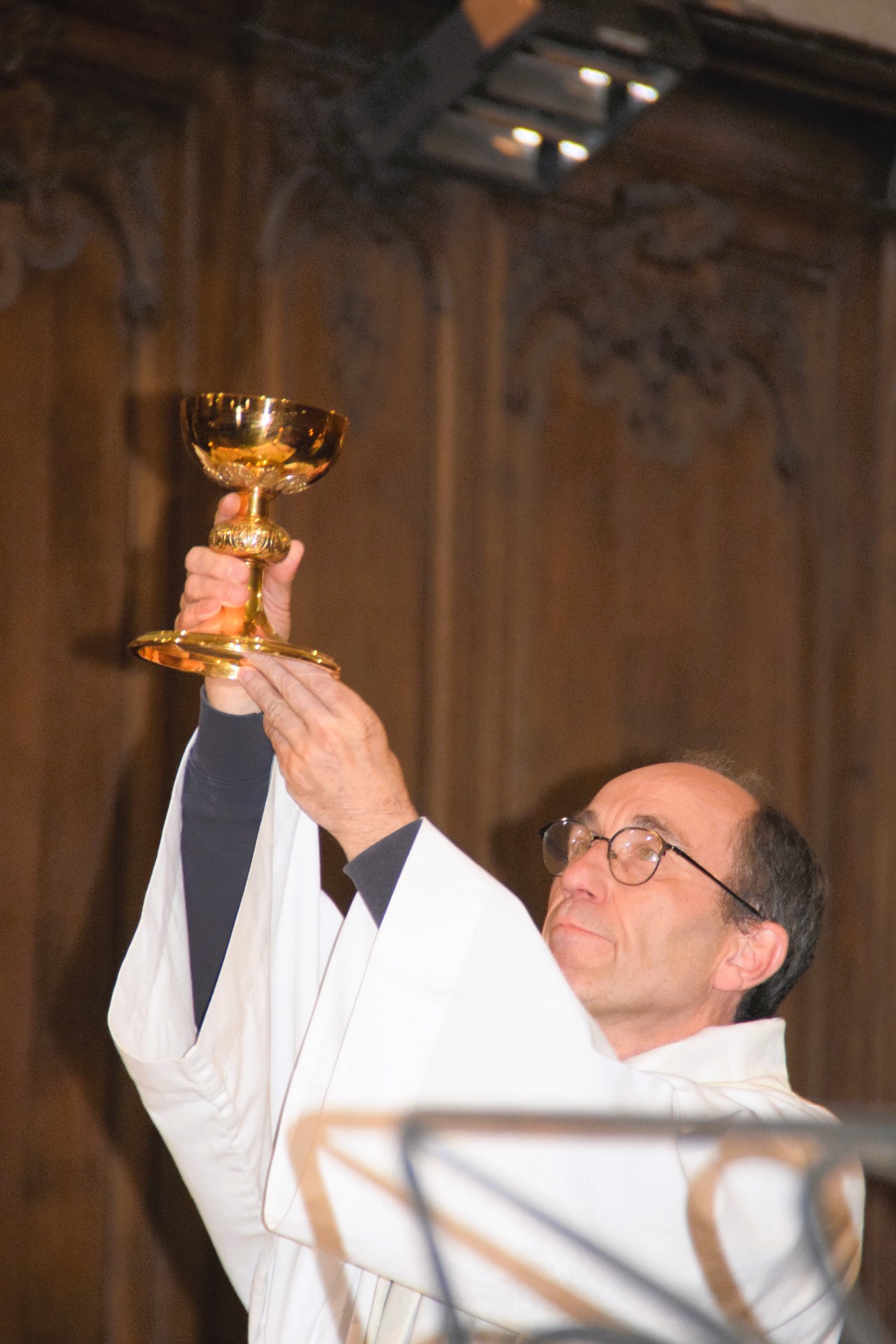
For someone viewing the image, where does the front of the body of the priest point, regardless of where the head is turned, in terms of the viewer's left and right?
facing the viewer and to the left of the viewer

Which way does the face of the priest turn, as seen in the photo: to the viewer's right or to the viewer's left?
to the viewer's left

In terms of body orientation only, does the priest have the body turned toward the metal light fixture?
no
